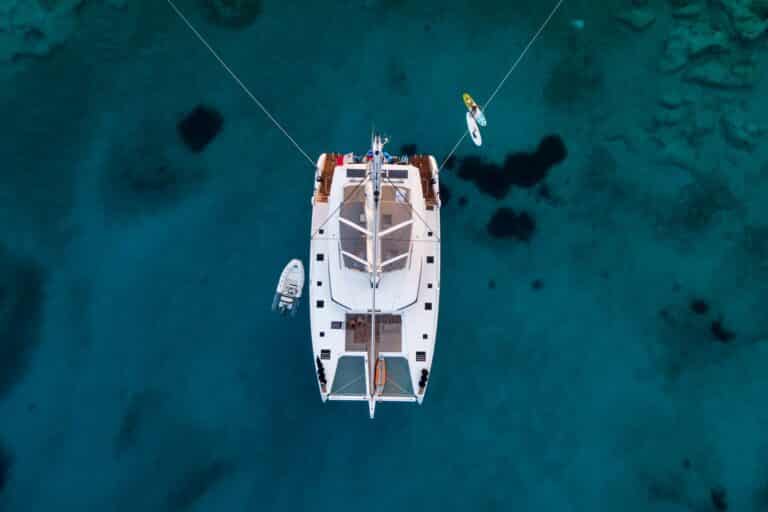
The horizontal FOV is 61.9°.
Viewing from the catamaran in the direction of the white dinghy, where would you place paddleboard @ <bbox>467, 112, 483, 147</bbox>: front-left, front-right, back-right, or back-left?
back-right

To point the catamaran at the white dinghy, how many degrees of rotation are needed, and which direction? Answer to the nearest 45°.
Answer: approximately 135° to its right

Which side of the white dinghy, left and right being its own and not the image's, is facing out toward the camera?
back

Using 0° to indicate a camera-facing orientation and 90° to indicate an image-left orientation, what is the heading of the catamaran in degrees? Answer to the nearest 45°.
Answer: approximately 0°

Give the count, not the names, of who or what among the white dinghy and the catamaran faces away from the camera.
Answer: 1

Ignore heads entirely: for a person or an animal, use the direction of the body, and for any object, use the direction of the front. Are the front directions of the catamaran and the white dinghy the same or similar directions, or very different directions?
very different directions

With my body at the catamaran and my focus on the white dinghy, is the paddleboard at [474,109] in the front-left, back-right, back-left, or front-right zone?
back-right

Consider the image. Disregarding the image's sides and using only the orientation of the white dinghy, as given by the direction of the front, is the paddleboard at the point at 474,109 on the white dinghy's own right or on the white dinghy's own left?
on the white dinghy's own right
